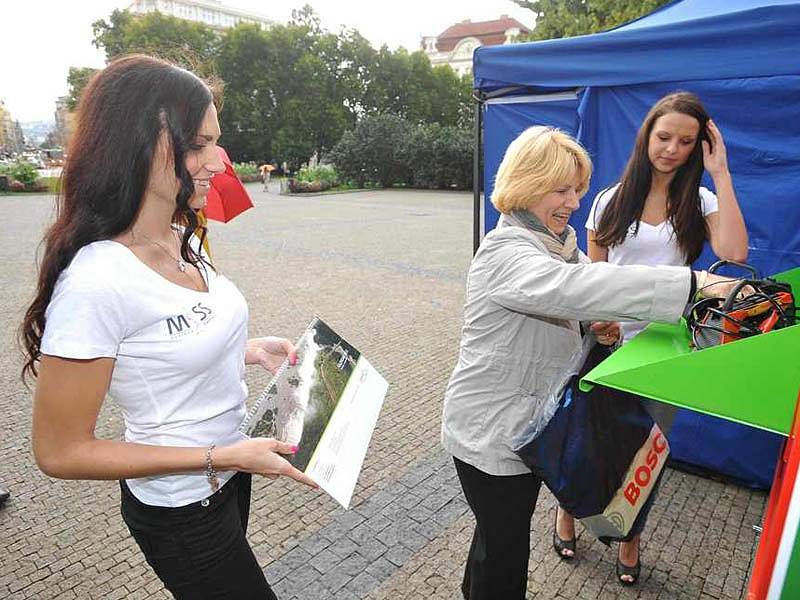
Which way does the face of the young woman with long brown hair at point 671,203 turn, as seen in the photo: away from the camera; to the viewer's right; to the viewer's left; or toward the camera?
toward the camera

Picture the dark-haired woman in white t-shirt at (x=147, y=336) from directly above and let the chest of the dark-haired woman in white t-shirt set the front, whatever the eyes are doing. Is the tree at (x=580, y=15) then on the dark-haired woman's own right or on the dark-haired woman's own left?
on the dark-haired woman's own left

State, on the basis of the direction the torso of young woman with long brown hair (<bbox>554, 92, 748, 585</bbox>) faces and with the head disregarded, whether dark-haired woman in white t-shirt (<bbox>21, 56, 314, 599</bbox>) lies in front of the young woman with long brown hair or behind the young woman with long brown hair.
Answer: in front

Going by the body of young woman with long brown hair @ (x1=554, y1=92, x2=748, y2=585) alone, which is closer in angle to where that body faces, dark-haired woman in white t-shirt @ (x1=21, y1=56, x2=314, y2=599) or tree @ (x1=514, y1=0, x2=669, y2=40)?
the dark-haired woman in white t-shirt

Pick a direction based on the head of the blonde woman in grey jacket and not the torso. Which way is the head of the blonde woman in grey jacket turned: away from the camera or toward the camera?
toward the camera

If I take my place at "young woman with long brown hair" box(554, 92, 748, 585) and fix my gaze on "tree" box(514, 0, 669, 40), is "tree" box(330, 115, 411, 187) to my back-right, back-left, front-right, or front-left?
front-left

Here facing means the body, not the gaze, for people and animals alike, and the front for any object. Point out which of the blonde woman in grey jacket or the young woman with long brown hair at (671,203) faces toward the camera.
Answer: the young woman with long brown hair

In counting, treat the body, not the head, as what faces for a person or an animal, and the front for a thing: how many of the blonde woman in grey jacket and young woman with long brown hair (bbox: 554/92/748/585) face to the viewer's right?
1

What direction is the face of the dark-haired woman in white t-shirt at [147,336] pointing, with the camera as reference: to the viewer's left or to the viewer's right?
to the viewer's right

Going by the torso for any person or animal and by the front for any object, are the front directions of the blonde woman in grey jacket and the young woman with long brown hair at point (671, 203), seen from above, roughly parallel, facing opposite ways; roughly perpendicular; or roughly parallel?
roughly perpendicular

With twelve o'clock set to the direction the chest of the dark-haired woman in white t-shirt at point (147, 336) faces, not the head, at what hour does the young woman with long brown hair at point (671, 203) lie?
The young woman with long brown hair is roughly at 10 o'clock from the dark-haired woman in white t-shirt.

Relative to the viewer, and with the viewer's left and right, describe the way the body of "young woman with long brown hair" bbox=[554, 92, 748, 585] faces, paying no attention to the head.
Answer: facing the viewer

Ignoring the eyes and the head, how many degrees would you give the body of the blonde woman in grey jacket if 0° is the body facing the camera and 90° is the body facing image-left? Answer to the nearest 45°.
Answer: approximately 270°

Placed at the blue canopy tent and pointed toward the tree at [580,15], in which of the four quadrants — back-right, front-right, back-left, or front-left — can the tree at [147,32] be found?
front-left

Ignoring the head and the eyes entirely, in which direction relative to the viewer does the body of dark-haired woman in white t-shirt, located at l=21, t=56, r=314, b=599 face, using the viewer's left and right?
facing the viewer and to the right of the viewer

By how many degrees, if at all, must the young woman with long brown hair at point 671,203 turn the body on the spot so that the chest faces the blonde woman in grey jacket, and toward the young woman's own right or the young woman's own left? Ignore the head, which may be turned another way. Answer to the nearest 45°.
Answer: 0° — they already face them

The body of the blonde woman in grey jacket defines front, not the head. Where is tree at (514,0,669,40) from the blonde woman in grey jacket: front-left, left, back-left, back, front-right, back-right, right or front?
left

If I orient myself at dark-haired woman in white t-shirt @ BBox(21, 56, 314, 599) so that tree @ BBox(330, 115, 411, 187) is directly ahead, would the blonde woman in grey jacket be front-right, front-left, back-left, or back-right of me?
front-right

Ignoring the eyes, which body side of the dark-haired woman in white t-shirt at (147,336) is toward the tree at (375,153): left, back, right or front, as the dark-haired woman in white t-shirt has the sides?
left
